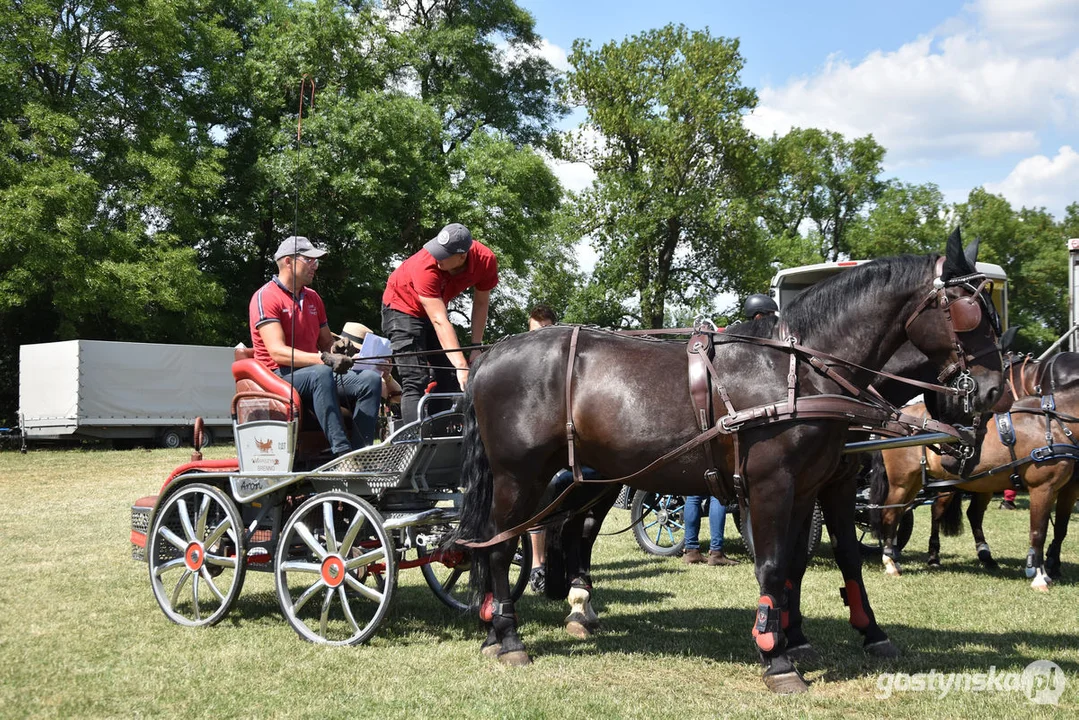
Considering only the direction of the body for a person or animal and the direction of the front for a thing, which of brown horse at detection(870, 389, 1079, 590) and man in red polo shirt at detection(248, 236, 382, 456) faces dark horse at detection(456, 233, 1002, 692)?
the man in red polo shirt

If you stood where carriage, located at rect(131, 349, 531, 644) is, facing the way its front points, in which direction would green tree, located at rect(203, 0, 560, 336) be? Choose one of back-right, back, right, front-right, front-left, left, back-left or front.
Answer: back-left

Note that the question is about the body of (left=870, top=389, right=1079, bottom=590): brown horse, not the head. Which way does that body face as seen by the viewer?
to the viewer's right

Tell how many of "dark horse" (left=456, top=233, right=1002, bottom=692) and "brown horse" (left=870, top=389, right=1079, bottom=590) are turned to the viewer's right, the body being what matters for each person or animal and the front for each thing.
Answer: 2

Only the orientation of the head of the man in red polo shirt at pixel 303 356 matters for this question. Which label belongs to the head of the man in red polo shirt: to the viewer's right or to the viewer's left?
to the viewer's right

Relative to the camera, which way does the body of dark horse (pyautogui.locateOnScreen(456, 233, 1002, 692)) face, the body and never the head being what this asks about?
to the viewer's right
